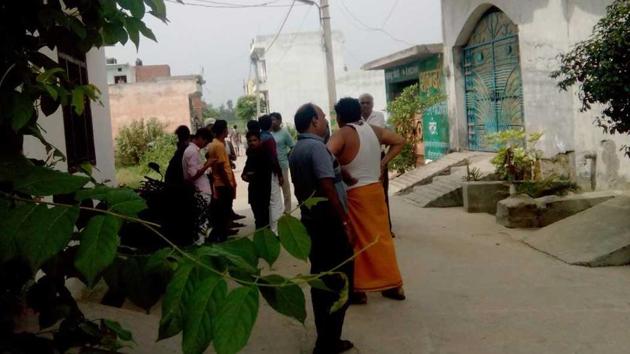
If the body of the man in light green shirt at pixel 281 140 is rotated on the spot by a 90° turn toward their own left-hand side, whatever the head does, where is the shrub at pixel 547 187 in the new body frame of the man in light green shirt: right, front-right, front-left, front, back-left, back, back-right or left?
front-left

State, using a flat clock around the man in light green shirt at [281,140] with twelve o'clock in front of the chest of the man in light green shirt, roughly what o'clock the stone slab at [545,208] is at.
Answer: The stone slab is roughly at 8 o'clock from the man in light green shirt.

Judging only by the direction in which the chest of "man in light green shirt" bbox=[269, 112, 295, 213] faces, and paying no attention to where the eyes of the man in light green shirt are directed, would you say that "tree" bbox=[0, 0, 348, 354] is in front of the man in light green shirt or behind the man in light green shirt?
in front

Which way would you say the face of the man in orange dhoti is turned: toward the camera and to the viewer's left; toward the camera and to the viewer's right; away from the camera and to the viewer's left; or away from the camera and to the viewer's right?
away from the camera and to the viewer's left

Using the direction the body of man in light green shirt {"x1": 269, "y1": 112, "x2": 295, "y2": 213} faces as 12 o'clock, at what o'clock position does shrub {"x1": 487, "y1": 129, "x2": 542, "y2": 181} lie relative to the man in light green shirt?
The shrub is roughly at 7 o'clock from the man in light green shirt.

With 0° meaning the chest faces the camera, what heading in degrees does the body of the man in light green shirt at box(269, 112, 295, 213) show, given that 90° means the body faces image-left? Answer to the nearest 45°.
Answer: approximately 45°

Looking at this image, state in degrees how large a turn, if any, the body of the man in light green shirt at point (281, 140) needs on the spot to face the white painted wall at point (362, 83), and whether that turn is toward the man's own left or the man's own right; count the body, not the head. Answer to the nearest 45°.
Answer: approximately 135° to the man's own right
